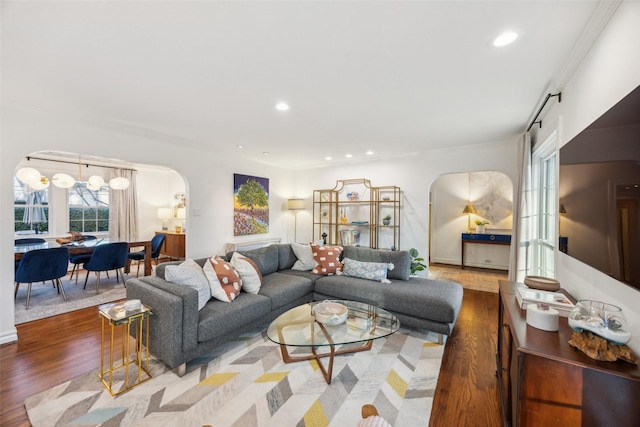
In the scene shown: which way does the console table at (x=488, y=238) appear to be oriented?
toward the camera

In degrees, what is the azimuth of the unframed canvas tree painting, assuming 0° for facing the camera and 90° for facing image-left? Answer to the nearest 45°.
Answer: approximately 315°

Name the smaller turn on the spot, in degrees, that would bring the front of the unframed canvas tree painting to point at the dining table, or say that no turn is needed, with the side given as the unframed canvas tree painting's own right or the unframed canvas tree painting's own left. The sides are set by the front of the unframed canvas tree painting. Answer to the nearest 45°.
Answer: approximately 135° to the unframed canvas tree painting's own right

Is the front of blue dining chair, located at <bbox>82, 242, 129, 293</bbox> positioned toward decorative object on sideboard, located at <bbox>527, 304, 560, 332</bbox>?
no

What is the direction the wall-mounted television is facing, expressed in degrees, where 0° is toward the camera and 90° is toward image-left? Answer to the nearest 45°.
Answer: approximately 90°

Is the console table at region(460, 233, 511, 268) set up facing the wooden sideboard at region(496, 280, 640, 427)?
yes

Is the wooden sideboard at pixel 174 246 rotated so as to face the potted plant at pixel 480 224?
no

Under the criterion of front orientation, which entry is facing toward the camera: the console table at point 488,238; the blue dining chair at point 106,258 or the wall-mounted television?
the console table

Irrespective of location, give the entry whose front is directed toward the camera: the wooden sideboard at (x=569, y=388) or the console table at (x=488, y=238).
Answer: the console table

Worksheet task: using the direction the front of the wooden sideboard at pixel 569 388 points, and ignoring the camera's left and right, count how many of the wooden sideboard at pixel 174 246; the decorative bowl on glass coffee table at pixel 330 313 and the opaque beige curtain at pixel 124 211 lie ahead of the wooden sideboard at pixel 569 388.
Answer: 3

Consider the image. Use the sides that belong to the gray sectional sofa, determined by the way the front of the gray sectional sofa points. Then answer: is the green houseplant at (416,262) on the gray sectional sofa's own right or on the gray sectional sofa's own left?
on the gray sectional sofa's own left

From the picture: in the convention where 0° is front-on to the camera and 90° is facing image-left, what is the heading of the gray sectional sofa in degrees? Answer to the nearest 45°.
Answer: approximately 315°

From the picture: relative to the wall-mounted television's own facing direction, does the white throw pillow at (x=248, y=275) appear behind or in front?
in front

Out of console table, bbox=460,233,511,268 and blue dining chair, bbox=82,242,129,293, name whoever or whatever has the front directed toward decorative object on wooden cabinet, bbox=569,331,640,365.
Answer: the console table

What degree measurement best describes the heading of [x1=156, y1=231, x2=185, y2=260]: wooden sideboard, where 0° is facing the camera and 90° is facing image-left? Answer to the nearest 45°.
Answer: approximately 45°

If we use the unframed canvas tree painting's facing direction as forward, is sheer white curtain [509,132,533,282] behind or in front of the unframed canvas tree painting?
in front

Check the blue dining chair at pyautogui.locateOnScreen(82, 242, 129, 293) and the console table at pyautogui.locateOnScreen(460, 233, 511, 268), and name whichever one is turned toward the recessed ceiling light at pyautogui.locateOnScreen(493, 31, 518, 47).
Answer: the console table

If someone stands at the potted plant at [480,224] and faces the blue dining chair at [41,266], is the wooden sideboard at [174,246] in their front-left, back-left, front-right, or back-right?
front-right
